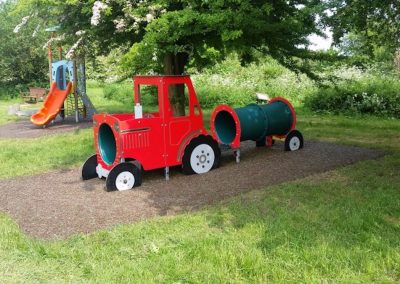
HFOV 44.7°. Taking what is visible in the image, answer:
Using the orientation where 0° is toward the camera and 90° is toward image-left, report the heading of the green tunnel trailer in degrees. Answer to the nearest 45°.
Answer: approximately 45°

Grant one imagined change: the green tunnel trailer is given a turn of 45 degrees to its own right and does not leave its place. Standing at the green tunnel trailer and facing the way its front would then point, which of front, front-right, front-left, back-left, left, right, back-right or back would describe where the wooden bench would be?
front-right

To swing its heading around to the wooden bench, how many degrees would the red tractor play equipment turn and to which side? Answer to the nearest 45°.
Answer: approximately 90° to its right

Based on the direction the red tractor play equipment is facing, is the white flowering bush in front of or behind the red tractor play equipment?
behind

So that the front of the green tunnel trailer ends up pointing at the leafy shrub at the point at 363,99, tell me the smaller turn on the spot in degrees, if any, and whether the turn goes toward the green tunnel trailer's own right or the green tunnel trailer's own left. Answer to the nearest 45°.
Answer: approximately 180°

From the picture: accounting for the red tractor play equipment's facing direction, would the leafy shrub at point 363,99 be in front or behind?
behind

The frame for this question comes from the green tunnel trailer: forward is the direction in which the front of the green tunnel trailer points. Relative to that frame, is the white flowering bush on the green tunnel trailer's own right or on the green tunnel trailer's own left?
on the green tunnel trailer's own right

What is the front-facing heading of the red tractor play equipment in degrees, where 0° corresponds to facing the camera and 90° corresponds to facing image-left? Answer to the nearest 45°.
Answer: approximately 45°
